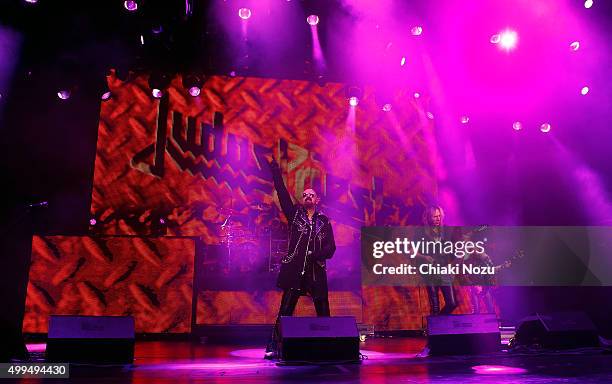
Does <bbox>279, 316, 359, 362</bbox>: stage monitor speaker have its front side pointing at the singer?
yes

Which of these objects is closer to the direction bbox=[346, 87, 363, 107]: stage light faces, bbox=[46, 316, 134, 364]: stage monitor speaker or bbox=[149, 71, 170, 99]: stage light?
the stage monitor speaker

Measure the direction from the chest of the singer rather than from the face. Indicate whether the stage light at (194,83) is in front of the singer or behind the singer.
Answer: behind

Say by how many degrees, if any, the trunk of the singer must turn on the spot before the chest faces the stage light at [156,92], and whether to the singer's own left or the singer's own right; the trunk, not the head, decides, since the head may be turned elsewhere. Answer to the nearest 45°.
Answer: approximately 135° to the singer's own right

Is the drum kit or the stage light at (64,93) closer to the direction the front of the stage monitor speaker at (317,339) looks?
the drum kit

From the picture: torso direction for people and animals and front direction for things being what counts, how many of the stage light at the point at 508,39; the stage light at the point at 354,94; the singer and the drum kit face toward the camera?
4

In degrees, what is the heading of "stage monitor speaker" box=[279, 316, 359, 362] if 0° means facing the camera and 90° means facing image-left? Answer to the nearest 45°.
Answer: approximately 180°

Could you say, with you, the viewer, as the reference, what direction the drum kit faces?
facing the viewer

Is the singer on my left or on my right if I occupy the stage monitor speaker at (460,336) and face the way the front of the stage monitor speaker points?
on my left

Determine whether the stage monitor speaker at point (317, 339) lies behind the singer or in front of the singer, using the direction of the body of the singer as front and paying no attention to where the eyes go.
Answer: in front

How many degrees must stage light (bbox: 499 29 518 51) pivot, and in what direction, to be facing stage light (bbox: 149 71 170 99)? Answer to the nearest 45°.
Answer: approximately 90° to its right

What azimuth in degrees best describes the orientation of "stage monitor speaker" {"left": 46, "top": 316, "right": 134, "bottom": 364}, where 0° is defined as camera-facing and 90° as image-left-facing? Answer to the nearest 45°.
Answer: approximately 180°

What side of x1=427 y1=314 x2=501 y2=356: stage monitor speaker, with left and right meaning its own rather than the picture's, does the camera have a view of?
back

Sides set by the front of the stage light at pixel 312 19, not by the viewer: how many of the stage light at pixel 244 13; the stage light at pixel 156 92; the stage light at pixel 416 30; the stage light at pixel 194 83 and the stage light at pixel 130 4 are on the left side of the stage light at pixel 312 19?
1
